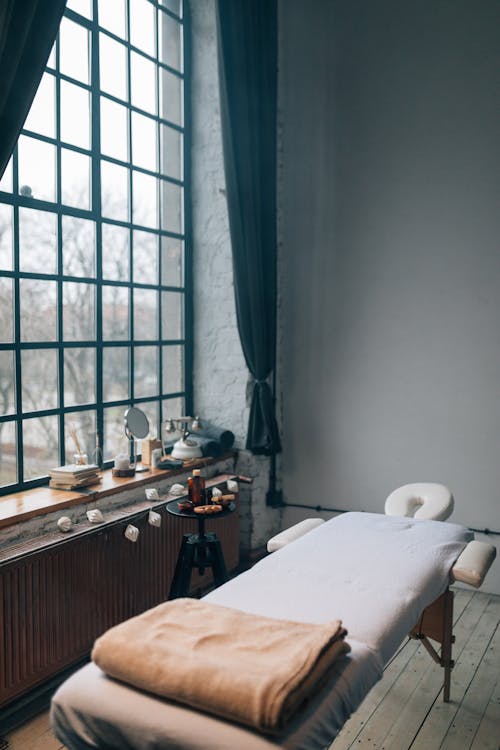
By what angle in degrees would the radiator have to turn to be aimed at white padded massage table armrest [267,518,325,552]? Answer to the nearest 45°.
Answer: approximately 45° to its left

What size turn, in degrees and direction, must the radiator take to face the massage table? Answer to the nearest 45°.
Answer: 0° — it already faces it

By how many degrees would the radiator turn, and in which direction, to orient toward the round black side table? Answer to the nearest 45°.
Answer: approximately 45° to its left

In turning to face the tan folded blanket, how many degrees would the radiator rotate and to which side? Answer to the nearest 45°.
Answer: approximately 45° to its right

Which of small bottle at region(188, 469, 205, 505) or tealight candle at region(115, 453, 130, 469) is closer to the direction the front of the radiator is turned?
the small bottle

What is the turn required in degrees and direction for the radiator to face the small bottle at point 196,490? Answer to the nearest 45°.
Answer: approximately 45° to its left

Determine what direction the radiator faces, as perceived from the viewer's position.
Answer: facing the viewer and to the right of the viewer
